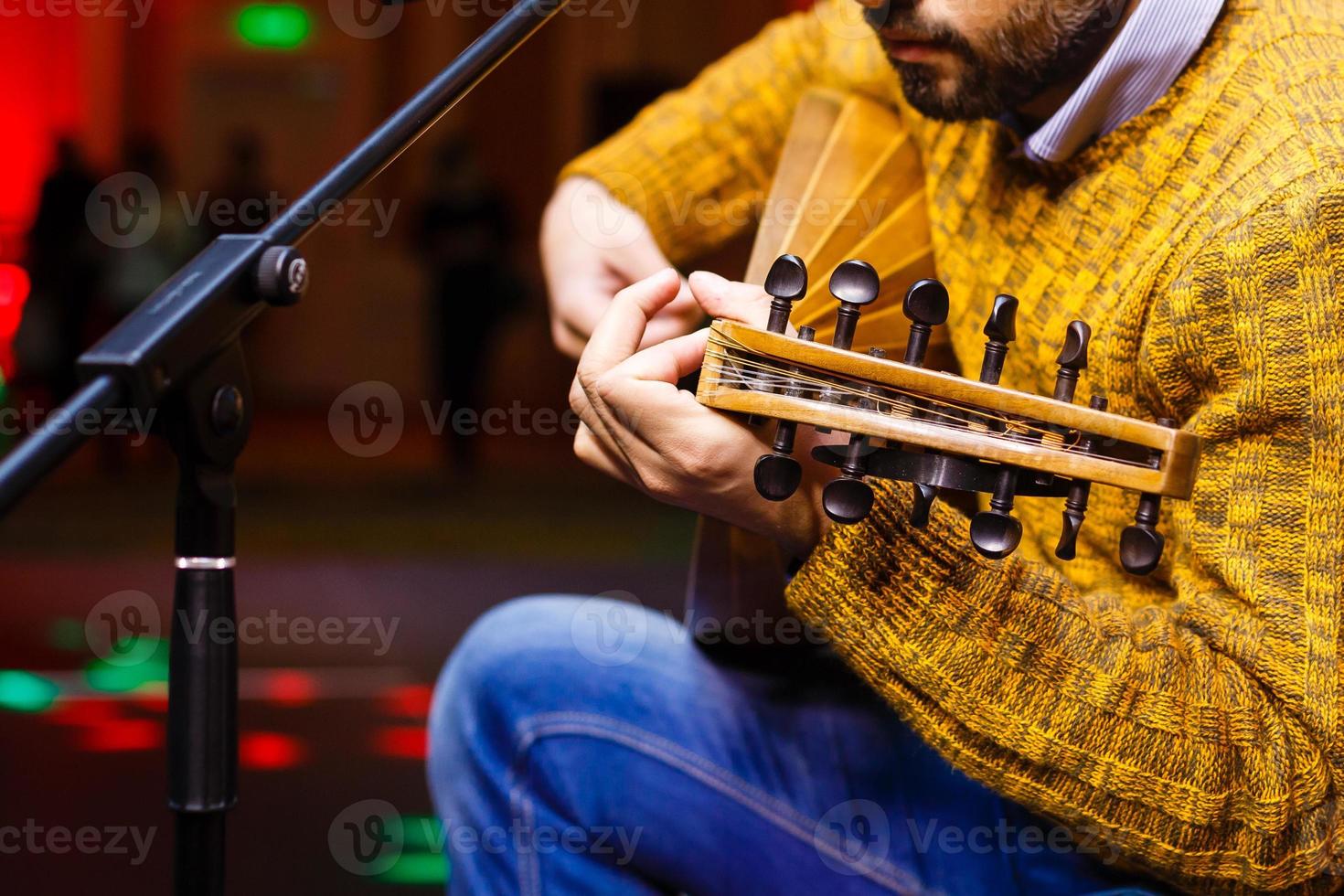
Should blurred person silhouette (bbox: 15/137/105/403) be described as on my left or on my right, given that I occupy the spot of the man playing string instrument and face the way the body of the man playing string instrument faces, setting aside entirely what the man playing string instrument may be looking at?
on my right

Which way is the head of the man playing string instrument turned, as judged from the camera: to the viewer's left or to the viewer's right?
to the viewer's left

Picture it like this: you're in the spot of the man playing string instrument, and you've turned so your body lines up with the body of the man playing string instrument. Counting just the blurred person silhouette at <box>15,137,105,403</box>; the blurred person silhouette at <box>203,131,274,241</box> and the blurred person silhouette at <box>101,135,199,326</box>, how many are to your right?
3

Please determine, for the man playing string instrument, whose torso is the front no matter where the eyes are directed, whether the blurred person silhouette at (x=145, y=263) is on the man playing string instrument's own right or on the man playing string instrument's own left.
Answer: on the man playing string instrument's own right

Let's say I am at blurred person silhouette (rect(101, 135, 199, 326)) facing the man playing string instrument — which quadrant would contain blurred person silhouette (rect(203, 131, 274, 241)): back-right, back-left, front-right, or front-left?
back-left

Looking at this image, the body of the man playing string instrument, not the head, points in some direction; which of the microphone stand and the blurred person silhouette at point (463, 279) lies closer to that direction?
the microphone stand

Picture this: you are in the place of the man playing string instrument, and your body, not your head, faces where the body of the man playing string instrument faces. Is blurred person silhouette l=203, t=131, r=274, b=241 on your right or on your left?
on your right

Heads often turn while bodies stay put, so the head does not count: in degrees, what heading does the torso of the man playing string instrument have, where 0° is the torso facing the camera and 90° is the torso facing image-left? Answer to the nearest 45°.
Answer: approximately 45°

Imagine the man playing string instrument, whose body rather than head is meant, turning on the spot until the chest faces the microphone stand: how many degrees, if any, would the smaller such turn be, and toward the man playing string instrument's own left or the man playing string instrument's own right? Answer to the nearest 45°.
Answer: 0° — they already face it

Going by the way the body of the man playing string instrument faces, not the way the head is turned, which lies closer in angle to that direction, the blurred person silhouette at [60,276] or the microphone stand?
the microphone stand

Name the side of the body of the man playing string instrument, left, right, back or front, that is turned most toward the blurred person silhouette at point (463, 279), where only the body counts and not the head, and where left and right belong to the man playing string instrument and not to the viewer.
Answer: right
